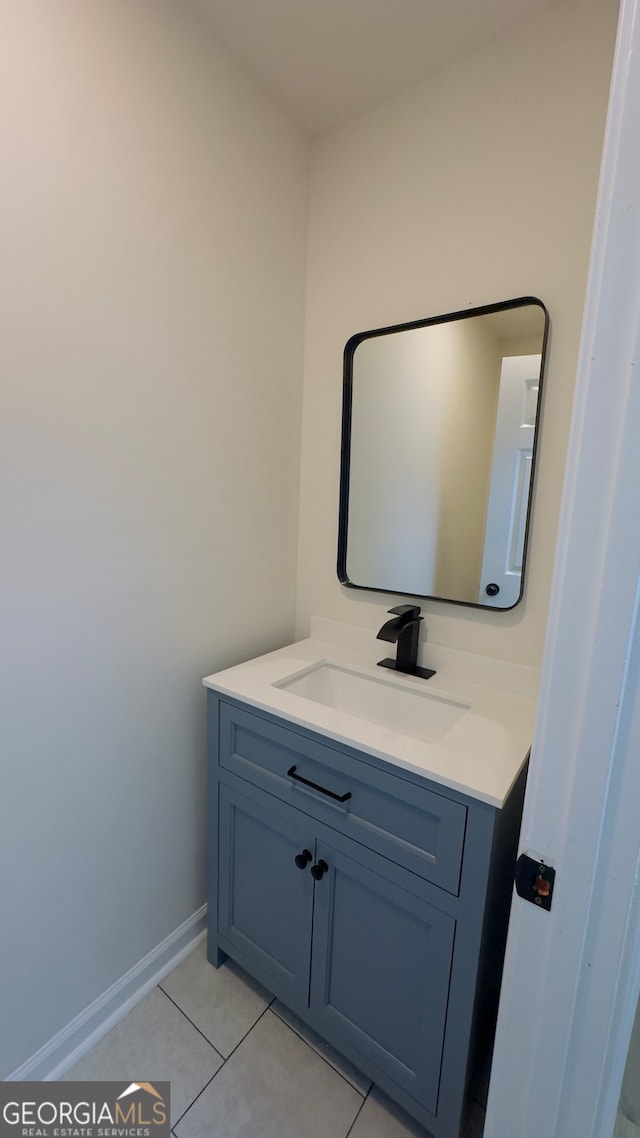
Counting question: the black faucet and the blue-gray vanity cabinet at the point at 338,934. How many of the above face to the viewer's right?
0

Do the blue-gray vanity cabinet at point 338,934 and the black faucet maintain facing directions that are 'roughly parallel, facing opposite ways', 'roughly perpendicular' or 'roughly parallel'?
roughly parallel

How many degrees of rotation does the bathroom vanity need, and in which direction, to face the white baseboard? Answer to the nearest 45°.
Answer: approximately 45° to its right

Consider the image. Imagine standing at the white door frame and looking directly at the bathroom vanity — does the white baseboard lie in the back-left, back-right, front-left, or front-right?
front-left

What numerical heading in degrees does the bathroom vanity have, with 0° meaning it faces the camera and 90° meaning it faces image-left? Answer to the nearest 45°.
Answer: approximately 45°
